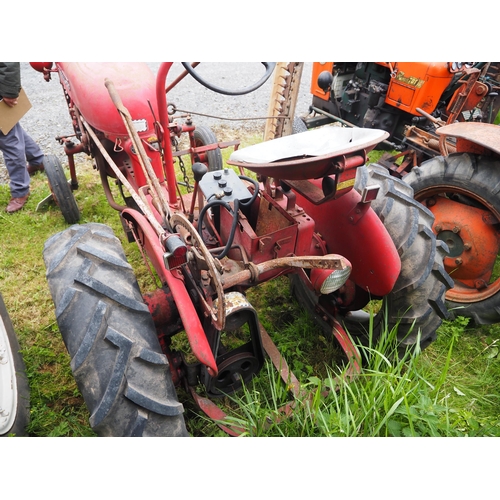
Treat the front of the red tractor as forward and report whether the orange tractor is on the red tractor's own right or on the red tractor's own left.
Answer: on the red tractor's own right

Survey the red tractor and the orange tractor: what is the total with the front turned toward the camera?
0

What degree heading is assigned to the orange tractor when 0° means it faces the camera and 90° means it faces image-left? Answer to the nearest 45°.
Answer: approximately 135°

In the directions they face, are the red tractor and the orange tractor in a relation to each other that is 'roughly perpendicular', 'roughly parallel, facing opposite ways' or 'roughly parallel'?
roughly parallel

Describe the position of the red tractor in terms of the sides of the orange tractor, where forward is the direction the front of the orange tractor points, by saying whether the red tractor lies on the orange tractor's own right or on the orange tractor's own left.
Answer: on the orange tractor's own left

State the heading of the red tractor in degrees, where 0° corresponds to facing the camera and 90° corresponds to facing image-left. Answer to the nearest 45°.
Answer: approximately 135°
